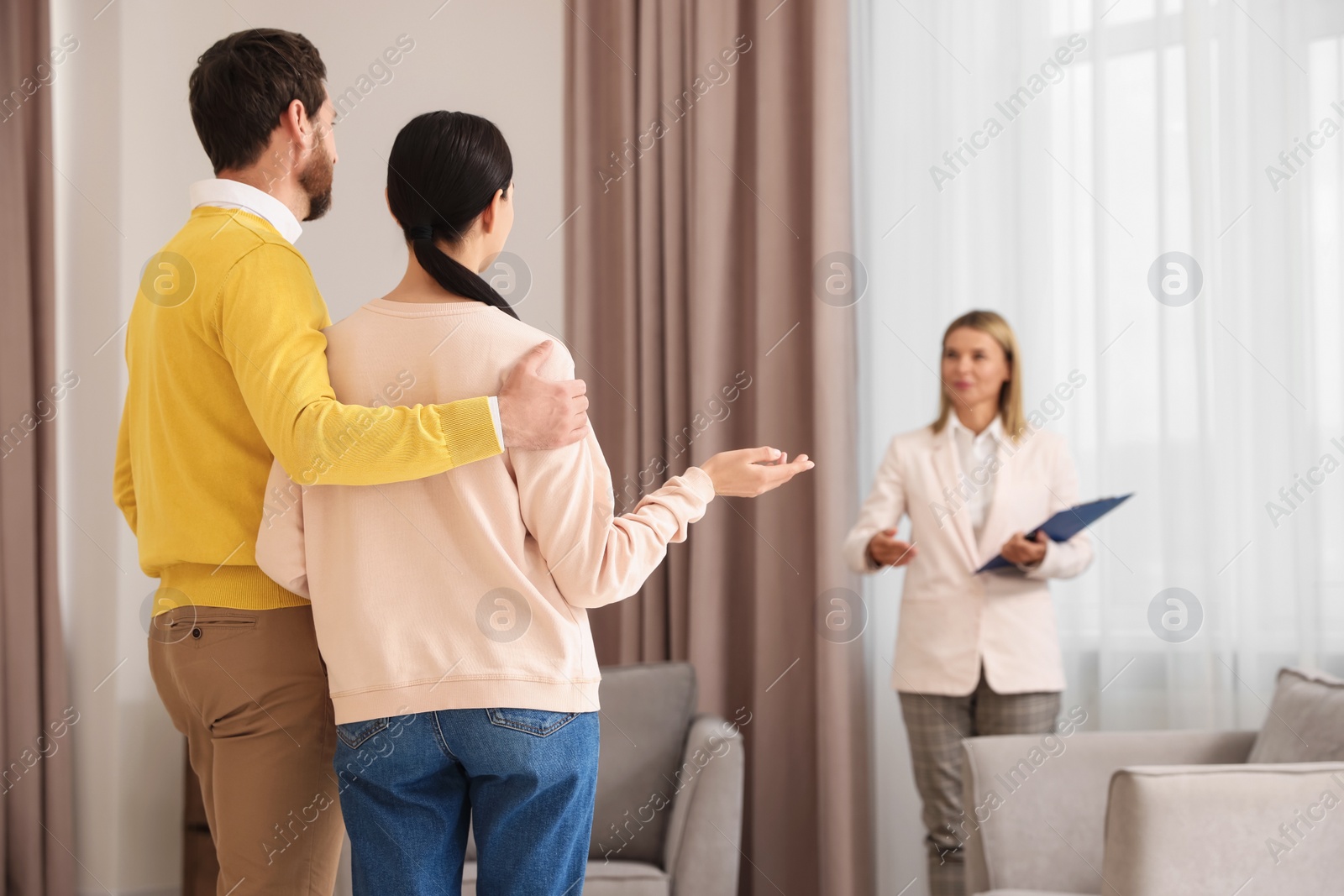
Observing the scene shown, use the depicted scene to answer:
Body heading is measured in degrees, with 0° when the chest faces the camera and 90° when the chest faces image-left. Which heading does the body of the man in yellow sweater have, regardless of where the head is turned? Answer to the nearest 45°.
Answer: approximately 225°

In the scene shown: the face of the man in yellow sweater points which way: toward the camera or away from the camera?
away from the camera

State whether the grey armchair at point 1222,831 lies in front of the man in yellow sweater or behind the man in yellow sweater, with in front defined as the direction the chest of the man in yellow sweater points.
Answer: in front

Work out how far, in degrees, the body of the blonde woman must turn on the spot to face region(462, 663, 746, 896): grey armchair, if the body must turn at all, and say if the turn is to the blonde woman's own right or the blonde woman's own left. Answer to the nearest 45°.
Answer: approximately 90° to the blonde woman's own right

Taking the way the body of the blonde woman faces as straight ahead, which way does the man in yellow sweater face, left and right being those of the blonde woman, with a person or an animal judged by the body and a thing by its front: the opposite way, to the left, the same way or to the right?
the opposite way

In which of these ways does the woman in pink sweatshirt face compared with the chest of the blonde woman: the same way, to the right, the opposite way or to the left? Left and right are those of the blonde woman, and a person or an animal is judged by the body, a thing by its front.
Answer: the opposite way

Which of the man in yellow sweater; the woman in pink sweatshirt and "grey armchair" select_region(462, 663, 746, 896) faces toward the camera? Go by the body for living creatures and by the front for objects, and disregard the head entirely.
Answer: the grey armchair

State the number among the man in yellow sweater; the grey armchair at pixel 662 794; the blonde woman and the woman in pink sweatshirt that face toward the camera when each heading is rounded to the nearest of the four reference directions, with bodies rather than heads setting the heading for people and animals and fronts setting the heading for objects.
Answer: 2

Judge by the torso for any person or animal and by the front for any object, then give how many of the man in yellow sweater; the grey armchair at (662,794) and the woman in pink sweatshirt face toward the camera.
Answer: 1

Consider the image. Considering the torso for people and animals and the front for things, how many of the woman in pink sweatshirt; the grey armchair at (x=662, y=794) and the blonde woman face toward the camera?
2

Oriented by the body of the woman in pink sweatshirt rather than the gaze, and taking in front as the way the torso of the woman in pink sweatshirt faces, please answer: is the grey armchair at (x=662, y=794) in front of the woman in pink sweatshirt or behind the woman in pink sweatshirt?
in front
